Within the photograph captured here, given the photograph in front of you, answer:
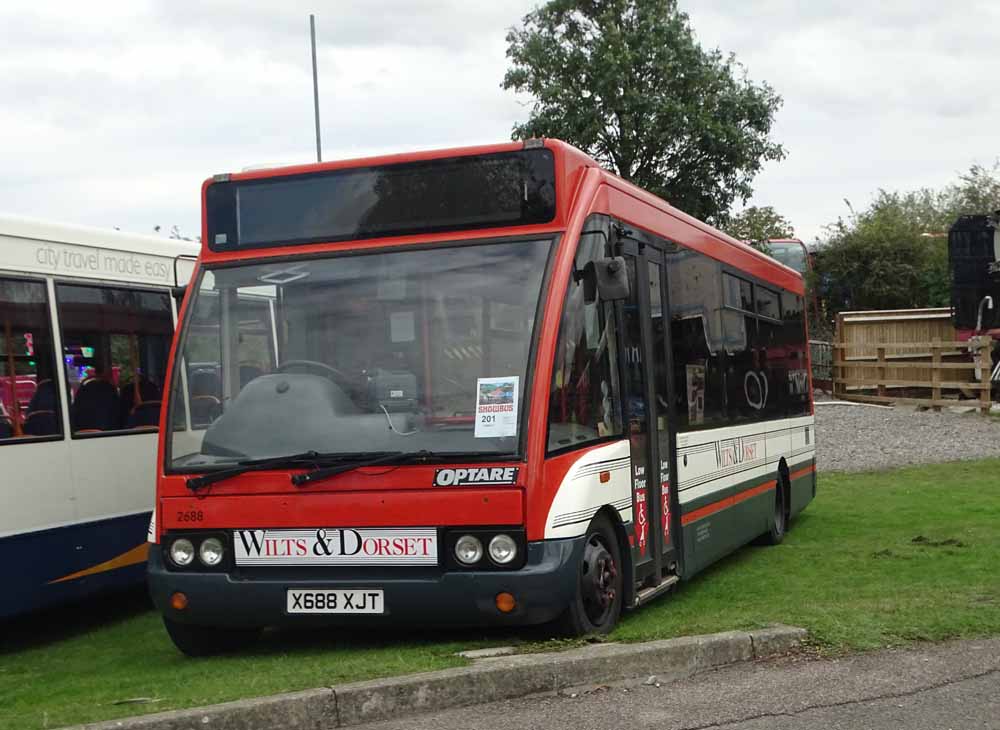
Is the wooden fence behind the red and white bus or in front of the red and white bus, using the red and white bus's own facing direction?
behind

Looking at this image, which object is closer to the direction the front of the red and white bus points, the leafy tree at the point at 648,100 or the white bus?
the white bus

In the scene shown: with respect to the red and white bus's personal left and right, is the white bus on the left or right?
on its right

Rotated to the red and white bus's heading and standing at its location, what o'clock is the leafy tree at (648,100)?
The leafy tree is roughly at 5 o'clock from the red and white bus.
